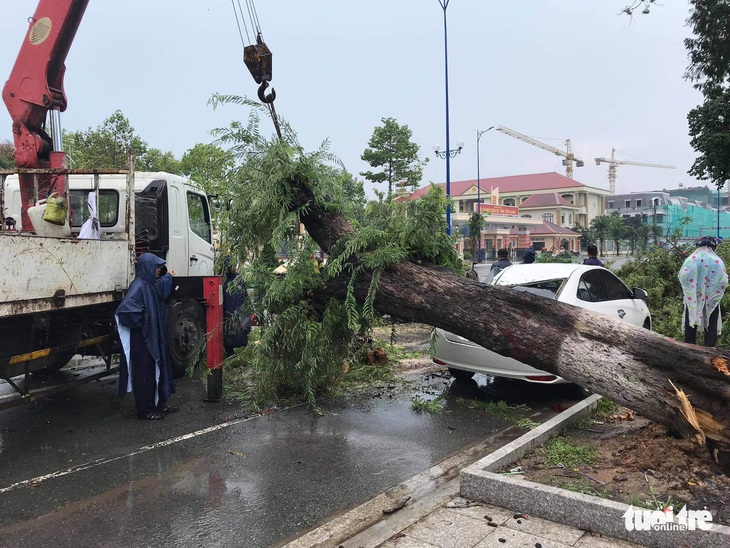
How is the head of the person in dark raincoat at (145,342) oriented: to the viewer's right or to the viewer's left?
to the viewer's right

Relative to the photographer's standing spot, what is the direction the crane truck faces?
facing away from the viewer and to the right of the viewer

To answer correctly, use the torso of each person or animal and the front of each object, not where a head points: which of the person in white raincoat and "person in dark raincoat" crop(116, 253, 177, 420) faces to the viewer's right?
the person in dark raincoat

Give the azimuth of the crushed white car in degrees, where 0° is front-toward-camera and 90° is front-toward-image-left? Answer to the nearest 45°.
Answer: approximately 225°

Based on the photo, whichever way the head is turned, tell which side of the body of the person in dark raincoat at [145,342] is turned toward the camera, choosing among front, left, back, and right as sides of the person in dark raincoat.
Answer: right

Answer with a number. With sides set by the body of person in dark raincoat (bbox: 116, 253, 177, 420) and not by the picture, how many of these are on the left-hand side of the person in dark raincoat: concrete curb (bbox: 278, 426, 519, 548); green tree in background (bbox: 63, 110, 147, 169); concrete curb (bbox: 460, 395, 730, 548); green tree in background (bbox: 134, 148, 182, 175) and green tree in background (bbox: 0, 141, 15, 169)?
3
